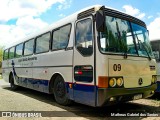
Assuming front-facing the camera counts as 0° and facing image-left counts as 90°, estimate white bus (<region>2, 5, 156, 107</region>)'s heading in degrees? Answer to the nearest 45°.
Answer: approximately 315°
